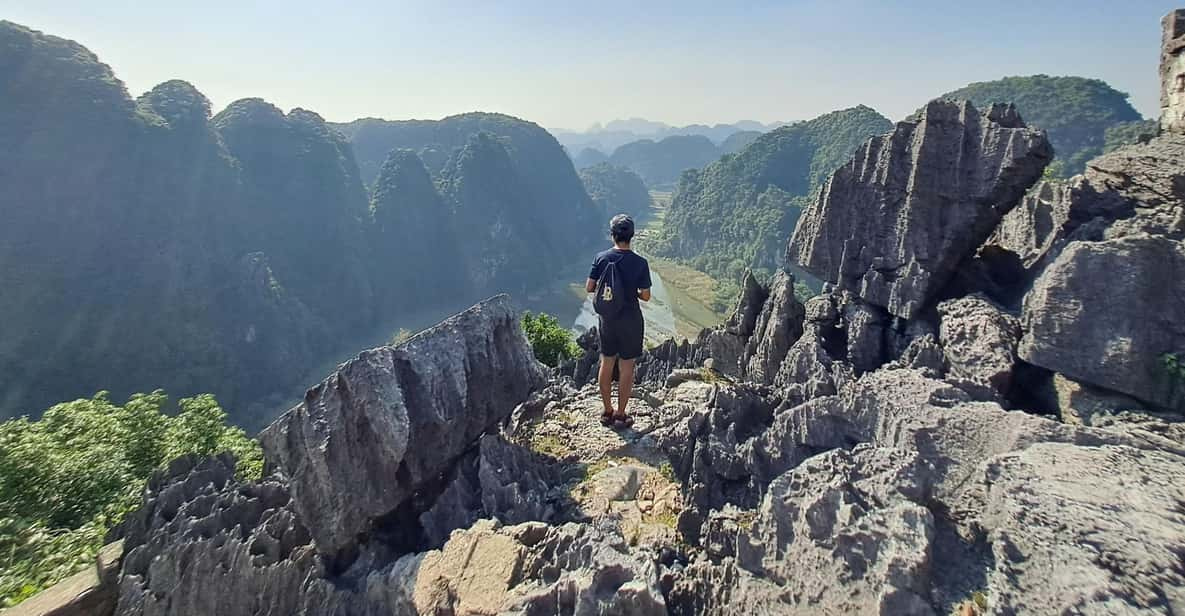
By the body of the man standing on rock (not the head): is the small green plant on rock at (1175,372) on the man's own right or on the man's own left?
on the man's own right

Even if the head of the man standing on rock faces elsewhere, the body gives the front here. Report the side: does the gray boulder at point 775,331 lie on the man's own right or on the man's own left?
on the man's own right

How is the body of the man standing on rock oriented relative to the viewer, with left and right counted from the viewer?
facing away from the viewer

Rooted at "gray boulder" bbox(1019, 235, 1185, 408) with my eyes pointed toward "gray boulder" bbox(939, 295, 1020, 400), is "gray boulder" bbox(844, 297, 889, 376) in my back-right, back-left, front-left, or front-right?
front-right

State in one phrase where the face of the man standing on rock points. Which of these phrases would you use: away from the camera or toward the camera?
away from the camera

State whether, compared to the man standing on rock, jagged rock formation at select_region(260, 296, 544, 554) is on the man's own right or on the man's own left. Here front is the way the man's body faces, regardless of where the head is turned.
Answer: on the man's own left

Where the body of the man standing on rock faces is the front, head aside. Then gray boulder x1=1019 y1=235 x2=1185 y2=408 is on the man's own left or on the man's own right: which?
on the man's own right

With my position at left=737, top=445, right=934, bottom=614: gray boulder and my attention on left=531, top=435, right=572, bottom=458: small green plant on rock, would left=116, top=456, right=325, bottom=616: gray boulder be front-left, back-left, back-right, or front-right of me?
front-left

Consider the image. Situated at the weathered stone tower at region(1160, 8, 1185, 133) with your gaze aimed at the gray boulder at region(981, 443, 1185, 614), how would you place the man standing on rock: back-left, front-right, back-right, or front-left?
front-right

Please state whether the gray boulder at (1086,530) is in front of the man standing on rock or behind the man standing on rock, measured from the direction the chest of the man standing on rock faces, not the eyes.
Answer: behind

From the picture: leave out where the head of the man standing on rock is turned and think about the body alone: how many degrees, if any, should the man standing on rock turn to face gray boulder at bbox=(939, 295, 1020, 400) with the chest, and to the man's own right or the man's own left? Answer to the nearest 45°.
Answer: approximately 90° to the man's own right

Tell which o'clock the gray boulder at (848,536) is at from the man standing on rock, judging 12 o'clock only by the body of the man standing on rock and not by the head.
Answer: The gray boulder is roughly at 5 o'clock from the man standing on rock.

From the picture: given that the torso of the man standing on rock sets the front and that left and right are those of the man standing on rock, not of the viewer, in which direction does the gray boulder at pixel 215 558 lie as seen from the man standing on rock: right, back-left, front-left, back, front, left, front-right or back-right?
back-left
